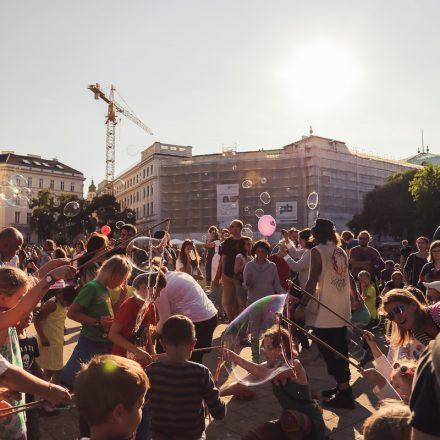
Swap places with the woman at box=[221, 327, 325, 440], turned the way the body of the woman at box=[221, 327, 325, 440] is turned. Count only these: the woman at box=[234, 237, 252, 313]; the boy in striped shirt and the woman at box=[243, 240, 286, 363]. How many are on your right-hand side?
2

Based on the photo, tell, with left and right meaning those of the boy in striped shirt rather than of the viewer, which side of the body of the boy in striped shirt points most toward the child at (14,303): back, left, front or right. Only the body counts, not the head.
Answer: left

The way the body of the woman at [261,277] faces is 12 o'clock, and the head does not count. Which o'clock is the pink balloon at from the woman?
The pink balloon is roughly at 6 o'clock from the woman.

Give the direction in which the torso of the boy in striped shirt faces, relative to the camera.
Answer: away from the camera

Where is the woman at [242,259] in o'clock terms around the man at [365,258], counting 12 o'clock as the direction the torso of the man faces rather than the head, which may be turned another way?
The woman is roughly at 2 o'clock from the man.
